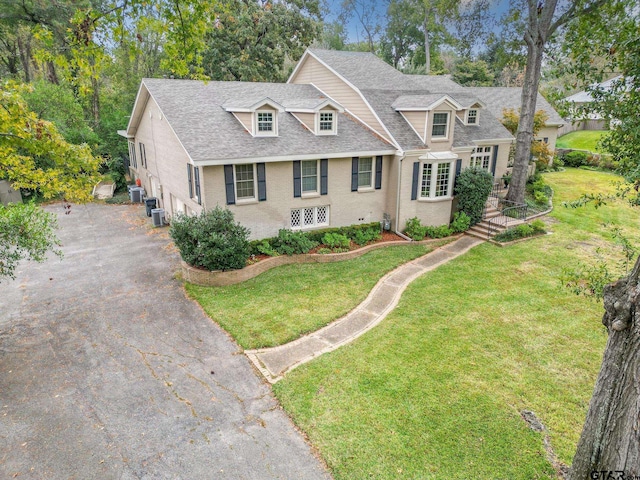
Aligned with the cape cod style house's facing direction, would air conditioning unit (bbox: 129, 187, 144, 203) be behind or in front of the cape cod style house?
behind

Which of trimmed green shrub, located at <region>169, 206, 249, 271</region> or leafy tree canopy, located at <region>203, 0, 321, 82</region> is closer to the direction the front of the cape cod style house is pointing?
the trimmed green shrub

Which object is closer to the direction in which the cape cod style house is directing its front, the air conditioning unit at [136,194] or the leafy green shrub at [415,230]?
the leafy green shrub

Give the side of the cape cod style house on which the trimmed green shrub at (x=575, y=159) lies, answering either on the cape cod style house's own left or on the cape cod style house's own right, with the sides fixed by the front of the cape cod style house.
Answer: on the cape cod style house's own left

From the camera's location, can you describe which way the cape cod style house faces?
facing the viewer and to the right of the viewer

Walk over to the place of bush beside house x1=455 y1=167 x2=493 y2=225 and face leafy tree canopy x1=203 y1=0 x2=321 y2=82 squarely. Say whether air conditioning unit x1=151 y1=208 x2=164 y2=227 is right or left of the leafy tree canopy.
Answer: left

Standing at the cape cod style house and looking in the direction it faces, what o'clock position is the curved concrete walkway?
The curved concrete walkway is roughly at 1 o'clock from the cape cod style house.

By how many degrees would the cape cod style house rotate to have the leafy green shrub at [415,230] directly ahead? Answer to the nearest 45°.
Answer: approximately 45° to its left

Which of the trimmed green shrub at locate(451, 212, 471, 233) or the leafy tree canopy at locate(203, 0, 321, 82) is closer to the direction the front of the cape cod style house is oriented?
the trimmed green shrub

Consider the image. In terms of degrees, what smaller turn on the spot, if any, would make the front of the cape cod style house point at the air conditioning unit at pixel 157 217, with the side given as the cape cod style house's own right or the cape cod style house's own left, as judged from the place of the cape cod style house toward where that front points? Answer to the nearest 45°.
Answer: approximately 135° to the cape cod style house's own right
